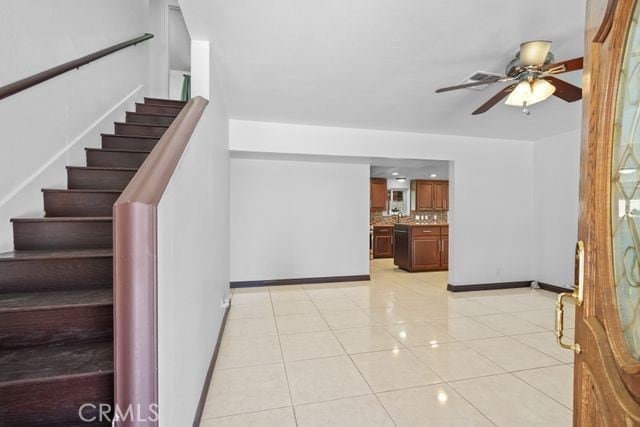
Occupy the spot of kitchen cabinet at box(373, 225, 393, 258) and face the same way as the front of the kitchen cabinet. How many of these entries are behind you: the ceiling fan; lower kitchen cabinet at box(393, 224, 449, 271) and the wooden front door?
0

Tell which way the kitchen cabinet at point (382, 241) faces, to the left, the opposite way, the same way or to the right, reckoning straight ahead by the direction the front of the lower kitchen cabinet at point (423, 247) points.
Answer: the same way

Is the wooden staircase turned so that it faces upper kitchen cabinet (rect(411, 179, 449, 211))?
no

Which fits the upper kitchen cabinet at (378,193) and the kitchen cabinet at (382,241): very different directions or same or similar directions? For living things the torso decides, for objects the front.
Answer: same or similar directions

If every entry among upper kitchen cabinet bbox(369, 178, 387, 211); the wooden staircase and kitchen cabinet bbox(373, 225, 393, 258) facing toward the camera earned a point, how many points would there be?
3

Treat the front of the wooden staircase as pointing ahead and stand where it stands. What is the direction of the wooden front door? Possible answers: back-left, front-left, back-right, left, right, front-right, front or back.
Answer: front-left

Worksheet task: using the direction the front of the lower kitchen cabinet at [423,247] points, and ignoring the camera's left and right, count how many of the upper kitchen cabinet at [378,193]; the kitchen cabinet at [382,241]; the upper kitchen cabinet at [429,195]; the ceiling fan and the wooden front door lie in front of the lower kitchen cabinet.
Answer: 2

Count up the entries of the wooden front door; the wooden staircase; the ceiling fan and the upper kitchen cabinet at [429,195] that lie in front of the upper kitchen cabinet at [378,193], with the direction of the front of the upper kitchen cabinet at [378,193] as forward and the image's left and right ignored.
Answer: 3

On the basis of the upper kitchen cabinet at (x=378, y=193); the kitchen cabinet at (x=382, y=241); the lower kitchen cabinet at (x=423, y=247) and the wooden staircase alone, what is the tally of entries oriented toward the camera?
4

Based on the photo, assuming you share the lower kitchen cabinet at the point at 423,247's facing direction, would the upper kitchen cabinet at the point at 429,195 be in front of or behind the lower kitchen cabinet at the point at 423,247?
behind

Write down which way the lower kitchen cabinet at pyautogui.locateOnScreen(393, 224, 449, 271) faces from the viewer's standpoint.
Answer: facing the viewer

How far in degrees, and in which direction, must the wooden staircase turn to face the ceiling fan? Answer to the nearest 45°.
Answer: approximately 90° to its left

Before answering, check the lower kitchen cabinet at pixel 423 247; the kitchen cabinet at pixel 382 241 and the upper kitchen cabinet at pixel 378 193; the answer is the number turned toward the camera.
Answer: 3

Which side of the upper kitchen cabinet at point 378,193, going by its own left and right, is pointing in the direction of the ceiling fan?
front

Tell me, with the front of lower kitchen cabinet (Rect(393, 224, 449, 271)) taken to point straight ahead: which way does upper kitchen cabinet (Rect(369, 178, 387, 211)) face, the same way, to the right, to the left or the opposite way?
the same way

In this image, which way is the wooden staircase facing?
toward the camera

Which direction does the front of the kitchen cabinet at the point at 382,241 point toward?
toward the camera

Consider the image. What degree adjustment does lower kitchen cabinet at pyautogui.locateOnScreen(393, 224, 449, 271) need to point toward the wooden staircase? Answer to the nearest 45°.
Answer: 0° — it already faces it
